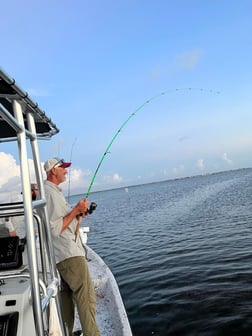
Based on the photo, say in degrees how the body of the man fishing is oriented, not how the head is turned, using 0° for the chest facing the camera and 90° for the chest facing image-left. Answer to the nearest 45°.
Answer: approximately 270°

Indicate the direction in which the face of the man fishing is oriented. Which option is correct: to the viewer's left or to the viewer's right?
to the viewer's right

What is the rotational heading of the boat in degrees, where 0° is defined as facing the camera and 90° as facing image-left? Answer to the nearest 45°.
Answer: approximately 180°
